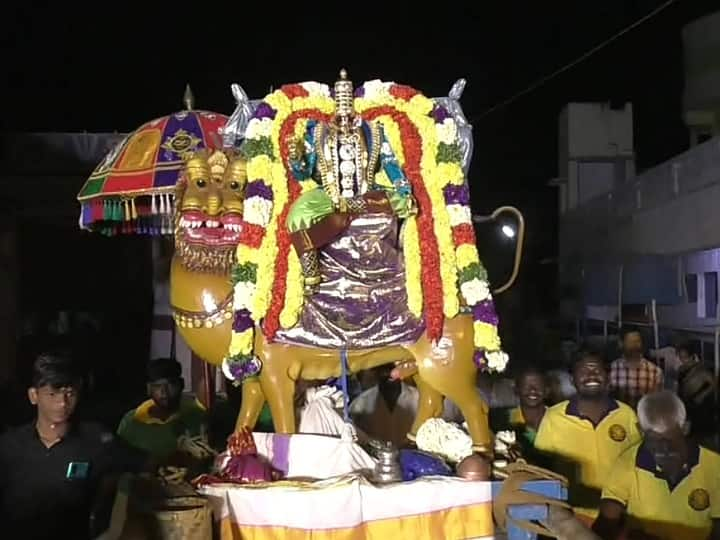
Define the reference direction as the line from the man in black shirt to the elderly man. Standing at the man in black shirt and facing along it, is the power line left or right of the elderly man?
left

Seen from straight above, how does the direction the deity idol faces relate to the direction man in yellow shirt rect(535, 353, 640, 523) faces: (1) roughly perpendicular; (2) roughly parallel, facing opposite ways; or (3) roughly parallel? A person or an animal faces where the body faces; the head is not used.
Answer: roughly parallel

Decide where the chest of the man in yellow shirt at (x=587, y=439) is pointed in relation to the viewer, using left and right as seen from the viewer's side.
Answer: facing the viewer

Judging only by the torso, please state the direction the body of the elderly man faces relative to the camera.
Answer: toward the camera

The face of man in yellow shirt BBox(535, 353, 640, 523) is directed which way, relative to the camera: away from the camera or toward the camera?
toward the camera

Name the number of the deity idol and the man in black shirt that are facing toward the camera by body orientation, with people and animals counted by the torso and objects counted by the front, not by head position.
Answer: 2

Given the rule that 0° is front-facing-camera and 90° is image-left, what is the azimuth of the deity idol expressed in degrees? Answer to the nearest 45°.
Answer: approximately 0°

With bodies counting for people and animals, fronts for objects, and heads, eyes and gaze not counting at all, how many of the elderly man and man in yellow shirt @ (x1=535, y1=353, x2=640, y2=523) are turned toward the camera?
2

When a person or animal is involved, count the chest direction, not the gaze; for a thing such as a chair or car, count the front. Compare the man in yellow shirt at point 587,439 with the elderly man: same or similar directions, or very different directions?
same or similar directions

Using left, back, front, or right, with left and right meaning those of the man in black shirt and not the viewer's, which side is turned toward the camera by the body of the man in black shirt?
front
